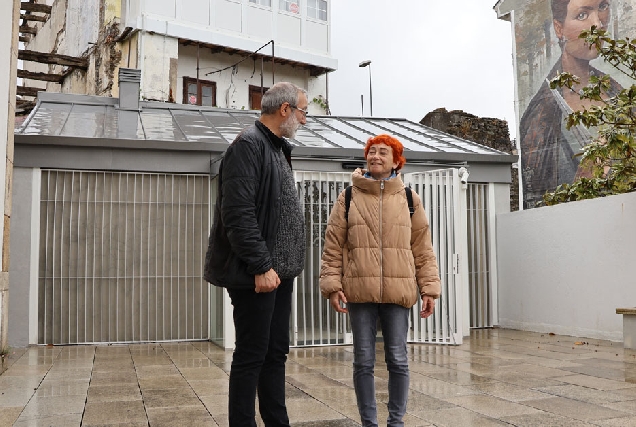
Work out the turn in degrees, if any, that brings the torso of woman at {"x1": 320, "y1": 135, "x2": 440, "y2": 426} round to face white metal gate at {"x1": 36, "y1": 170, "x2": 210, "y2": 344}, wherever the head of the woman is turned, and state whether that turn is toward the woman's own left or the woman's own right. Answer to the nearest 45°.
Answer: approximately 135° to the woman's own right

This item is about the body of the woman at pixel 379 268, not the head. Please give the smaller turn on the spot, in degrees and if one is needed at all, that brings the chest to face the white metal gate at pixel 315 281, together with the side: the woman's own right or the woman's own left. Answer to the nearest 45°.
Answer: approximately 180°

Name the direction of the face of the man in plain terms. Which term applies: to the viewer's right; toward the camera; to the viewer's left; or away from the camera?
to the viewer's right

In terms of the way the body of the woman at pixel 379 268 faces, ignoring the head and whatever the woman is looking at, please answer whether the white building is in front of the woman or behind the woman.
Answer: behind

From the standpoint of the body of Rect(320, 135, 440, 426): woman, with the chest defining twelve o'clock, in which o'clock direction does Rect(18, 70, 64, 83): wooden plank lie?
The wooden plank is roughly at 5 o'clock from the woman.

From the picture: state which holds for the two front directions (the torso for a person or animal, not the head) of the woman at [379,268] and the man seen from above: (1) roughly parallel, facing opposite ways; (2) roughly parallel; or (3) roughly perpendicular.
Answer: roughly perpendicular

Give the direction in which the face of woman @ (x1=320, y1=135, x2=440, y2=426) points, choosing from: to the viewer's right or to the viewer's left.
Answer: to the viewer's left

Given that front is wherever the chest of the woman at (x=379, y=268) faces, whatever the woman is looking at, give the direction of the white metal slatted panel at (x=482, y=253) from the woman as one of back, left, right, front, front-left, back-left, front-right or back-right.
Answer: back

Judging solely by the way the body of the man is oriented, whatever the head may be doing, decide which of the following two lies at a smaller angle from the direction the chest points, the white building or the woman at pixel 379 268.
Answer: the woman

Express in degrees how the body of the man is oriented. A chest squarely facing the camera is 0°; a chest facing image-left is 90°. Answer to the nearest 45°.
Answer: approximately 270°
